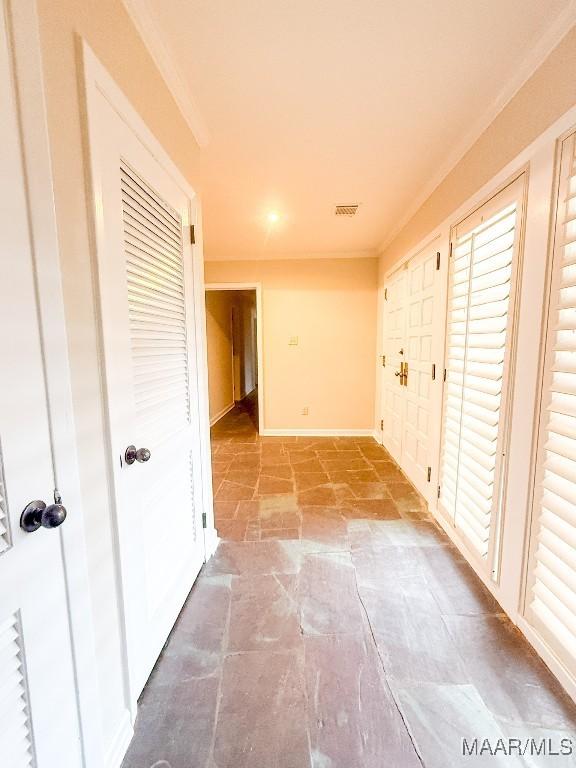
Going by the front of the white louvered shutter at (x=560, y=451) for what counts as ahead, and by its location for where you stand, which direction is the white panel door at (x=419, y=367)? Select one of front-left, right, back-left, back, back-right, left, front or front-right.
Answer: front-right

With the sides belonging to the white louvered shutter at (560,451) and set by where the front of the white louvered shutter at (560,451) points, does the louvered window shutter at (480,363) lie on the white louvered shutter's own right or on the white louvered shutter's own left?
on the white louvered shutter's own right

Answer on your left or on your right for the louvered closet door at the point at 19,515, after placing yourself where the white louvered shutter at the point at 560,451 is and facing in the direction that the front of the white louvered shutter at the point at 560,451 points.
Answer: on your left

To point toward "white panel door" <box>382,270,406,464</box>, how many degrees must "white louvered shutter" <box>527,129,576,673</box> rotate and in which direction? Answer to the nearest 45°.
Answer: approximately 45° to its right

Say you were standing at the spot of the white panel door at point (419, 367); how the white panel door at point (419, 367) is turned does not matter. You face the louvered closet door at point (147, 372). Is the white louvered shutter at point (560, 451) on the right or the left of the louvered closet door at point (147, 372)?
left

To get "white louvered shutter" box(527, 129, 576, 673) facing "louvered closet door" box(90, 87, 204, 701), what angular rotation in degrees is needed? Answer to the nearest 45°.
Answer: approximately 45° to its left

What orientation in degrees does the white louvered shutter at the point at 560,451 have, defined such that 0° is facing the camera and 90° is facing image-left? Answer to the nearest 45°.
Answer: approximately 90°

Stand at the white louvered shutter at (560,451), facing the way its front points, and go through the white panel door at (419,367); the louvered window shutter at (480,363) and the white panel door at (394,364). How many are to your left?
0

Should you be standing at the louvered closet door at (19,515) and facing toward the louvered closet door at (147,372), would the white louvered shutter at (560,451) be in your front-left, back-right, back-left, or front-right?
front-right
